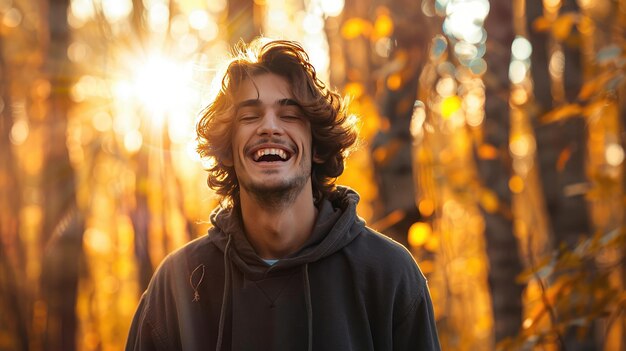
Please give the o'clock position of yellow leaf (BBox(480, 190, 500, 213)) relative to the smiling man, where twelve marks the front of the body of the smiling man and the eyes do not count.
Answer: The yellow leaf is roughly at 7 o'clock from the smiling man.

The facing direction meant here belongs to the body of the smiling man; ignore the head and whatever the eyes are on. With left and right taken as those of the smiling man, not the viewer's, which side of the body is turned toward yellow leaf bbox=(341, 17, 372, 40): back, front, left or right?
back

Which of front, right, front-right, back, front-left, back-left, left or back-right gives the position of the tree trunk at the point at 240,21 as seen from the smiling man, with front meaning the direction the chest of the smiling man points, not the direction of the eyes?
back

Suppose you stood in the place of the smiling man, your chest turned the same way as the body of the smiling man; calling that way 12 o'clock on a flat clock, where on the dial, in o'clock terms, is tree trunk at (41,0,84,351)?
The tree trunk is roughly at 5 o'clock from the smiling man.

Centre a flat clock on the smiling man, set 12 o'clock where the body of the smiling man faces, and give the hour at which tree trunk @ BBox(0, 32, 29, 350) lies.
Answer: The tree trunk is roughly at 5 o'clock from the smiling man.

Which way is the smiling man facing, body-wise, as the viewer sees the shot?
toward the camera
